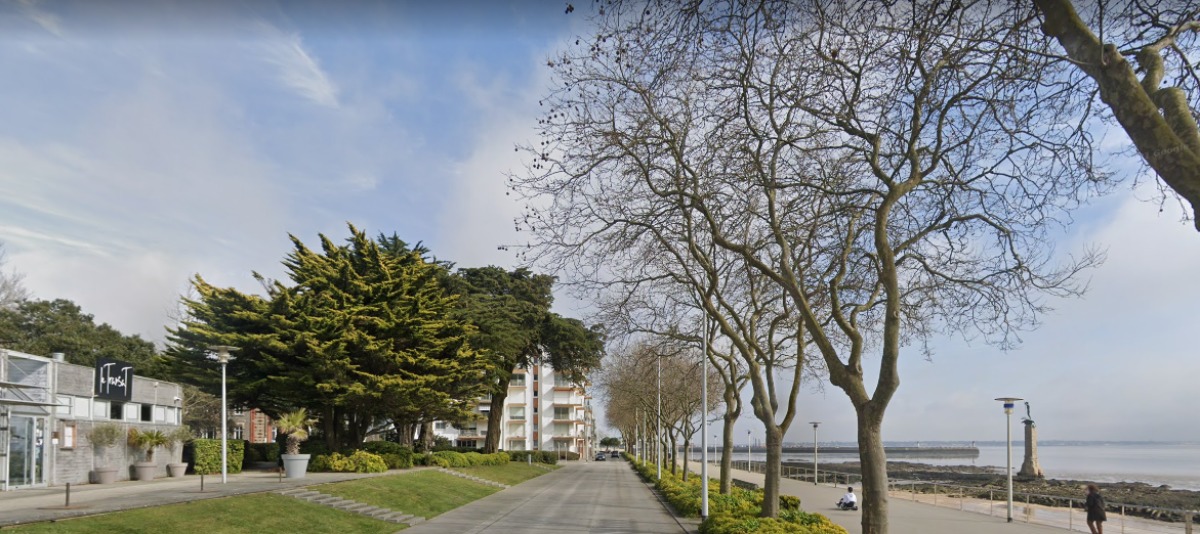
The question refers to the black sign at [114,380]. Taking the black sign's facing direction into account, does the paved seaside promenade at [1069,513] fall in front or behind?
in front

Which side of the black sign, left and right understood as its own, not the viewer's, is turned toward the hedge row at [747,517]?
front

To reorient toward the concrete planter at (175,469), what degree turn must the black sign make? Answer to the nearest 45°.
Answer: approximately 90° to its left

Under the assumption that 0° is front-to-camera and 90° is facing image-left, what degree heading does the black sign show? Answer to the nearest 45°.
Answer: approximately 315°

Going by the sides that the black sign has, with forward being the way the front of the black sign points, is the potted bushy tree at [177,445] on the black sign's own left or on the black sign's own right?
on the black sign's own left

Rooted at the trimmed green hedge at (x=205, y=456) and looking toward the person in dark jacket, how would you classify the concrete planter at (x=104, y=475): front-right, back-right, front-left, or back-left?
front-right

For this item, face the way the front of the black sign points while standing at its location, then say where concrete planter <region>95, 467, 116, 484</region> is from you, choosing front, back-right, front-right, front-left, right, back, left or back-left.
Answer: front-right

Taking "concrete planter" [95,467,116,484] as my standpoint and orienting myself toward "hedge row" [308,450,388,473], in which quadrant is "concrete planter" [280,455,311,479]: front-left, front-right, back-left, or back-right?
front-right

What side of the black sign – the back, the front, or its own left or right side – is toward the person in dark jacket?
front

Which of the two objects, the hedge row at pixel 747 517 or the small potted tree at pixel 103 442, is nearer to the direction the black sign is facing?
the hedge row

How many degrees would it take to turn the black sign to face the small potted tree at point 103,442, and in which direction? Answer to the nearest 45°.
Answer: approximately 45° to its right

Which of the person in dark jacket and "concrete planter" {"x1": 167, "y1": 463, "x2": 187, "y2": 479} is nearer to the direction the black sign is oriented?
the person in dark jacket
